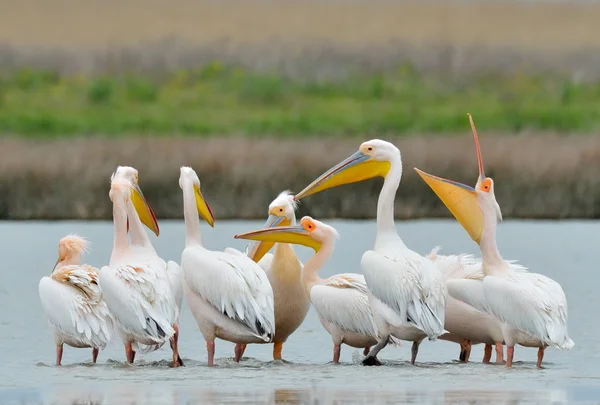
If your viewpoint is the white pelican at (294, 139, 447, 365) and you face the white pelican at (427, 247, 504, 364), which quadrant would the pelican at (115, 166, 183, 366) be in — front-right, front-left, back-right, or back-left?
back-left

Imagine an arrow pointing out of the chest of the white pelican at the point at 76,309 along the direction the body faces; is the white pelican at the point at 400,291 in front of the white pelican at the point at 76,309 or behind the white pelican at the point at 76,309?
behind

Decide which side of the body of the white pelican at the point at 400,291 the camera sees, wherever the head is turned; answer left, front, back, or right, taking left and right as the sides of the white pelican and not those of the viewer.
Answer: left

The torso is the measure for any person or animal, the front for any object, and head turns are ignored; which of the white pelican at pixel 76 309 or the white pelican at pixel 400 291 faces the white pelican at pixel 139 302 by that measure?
the white pelican at pixel 400 291

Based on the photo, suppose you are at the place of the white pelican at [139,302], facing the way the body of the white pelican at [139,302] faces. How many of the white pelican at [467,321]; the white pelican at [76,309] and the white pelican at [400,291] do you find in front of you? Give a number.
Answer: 1

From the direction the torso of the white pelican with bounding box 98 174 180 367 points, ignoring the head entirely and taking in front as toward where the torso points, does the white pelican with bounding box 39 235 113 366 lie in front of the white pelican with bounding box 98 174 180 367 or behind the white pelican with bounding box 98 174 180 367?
in front

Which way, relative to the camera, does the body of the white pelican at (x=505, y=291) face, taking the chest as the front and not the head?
to the viewer's left

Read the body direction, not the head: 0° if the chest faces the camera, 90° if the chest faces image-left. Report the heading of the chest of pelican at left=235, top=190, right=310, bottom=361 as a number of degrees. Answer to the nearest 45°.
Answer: approximately 45°

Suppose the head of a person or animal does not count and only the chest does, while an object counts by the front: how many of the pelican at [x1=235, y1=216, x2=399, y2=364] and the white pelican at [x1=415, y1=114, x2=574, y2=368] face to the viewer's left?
2

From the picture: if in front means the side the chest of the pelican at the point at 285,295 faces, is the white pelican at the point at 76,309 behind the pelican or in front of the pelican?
in front

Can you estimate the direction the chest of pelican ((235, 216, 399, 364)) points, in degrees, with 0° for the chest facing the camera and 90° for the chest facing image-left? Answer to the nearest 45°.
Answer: approximately 90°
